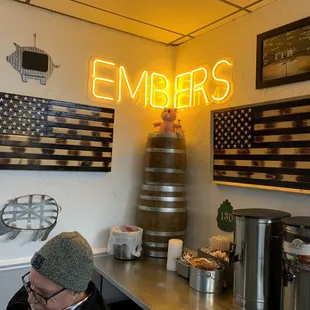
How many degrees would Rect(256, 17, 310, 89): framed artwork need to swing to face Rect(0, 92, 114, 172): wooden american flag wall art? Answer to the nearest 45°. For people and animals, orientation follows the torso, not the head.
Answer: approximately 45° to its right

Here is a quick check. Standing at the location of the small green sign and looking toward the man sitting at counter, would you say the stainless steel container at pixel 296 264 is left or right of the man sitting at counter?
left

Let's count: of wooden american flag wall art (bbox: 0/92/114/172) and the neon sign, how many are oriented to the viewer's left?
0

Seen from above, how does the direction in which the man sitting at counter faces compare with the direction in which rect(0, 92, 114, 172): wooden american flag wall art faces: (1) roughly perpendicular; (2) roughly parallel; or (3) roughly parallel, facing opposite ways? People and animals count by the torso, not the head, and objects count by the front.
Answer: roughly perpendicular

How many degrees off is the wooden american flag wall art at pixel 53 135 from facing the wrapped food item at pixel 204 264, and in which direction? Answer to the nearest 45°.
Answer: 0° — it already faces it

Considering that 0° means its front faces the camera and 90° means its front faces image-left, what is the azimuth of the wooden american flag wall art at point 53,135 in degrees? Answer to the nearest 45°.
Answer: approximately 315°

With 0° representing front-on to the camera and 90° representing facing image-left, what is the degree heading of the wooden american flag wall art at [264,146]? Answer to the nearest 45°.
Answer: approximately 45°
